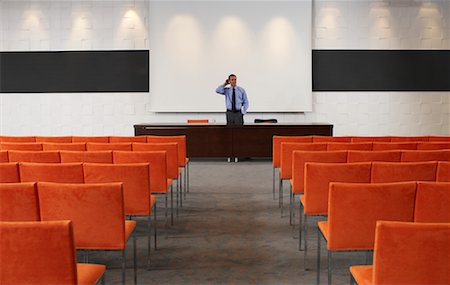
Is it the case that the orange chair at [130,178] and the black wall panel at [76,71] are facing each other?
yes

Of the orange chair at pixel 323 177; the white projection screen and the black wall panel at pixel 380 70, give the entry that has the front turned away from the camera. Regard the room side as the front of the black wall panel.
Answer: the orange chair

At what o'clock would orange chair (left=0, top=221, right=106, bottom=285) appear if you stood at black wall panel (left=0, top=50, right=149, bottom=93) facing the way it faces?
The orange chair is roughly at 12 o'clock from the black wall panel.

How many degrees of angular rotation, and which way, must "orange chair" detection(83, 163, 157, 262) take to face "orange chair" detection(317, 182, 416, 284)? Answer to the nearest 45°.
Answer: approximately 135° to its right

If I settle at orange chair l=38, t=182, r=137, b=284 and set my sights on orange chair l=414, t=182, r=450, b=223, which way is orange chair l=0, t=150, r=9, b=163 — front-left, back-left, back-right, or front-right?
back-left

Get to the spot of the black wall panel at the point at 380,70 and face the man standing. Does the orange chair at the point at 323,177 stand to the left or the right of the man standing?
left

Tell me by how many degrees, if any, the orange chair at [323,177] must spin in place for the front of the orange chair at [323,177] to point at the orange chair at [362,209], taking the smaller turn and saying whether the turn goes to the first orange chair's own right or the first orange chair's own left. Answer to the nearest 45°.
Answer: approximately 180°

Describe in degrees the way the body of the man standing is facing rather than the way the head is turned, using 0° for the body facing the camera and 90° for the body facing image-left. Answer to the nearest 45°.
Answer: approximately 0°

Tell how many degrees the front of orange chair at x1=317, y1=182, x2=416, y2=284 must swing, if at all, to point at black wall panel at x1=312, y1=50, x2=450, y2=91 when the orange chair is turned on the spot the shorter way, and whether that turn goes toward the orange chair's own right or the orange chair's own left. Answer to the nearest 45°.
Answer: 0° — it already faces it

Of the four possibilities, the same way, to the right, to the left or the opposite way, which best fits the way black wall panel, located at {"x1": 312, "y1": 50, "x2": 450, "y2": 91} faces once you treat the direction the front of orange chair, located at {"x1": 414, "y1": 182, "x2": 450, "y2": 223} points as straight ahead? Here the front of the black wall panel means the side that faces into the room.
the opposite way

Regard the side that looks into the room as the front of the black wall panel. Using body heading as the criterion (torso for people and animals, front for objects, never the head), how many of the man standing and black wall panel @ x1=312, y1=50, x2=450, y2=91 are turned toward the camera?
2

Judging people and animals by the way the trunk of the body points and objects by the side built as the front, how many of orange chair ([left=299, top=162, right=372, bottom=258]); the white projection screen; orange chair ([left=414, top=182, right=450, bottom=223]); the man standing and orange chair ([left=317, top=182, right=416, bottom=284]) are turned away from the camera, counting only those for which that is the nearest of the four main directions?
3

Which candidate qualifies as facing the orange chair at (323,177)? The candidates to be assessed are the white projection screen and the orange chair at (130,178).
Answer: the white projection screen
